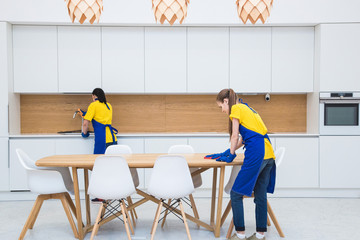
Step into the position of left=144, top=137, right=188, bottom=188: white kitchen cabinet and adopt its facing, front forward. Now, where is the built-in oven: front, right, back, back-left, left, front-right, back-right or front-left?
left

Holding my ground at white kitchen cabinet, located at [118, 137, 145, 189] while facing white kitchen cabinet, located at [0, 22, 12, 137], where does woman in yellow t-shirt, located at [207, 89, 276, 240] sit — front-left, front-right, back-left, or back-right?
back-left

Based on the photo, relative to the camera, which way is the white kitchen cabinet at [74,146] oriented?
toward the camera

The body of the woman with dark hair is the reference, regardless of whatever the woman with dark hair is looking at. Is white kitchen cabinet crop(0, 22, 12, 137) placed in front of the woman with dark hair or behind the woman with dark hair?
in front

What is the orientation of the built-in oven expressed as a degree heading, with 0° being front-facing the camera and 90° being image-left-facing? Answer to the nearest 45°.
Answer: approximately 0°

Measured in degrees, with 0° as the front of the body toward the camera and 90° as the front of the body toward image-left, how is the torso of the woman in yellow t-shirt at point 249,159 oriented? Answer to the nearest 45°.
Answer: approximately 90°

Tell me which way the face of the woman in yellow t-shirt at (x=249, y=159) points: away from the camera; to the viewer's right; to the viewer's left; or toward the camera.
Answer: to the viewer's left

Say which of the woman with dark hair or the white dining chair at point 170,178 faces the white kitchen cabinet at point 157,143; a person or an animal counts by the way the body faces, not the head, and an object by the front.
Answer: the white dining chair

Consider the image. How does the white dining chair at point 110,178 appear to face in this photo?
away from the camera

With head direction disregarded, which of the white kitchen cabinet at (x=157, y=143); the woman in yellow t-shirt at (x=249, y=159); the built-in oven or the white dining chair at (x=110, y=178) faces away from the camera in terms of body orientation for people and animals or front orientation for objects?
the white dining chair

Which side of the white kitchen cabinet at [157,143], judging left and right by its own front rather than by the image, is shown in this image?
front

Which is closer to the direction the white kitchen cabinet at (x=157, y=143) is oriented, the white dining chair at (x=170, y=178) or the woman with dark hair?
the white dining chair

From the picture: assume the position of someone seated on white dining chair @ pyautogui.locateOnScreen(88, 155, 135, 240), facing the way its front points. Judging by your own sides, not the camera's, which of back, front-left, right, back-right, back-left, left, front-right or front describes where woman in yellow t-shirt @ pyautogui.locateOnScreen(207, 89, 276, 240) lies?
right

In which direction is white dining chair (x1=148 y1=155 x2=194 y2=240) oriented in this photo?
away from the camera

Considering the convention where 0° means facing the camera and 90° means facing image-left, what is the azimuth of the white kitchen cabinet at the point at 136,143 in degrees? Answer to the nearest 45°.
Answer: approximately 0°

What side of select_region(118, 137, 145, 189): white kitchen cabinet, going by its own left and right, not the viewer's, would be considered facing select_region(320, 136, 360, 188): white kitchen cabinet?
left

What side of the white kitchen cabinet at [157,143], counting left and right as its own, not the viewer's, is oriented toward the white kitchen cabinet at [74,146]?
right
